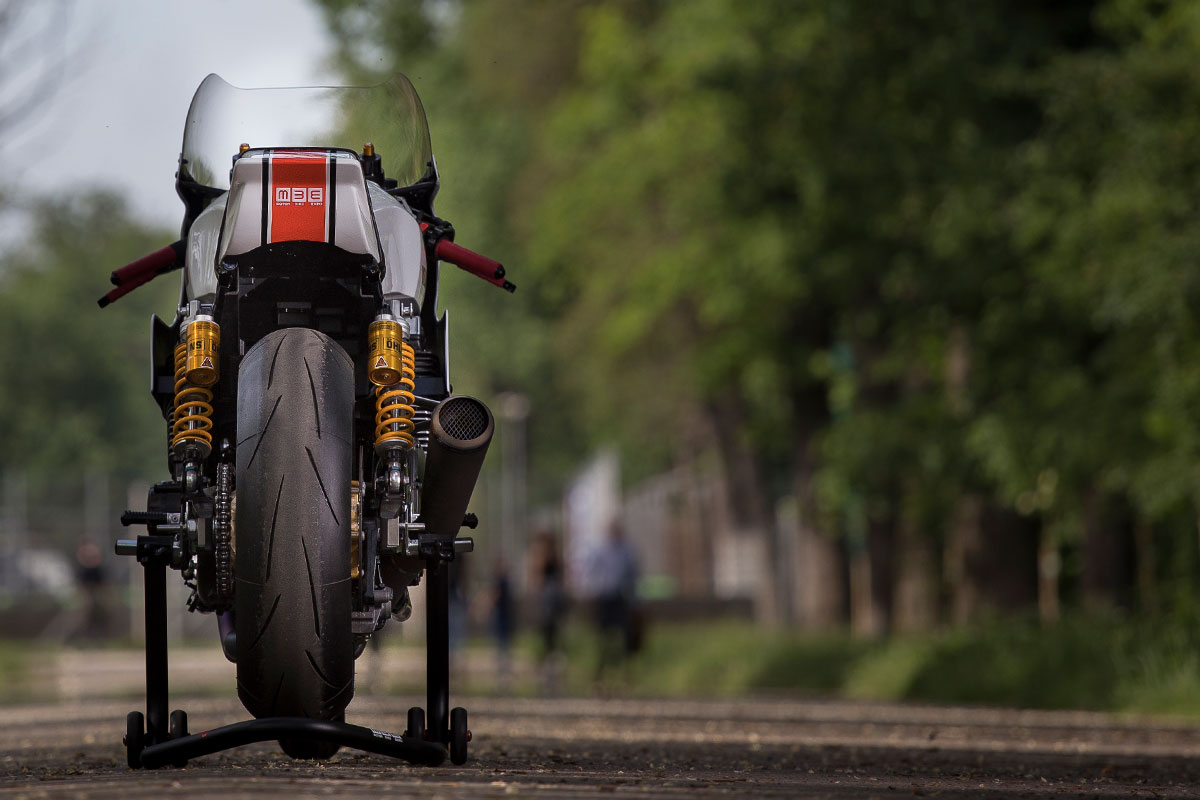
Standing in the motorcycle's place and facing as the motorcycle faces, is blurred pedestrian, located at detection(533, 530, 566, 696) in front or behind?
in front

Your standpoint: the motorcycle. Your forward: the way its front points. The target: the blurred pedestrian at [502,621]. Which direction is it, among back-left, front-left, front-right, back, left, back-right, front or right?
front

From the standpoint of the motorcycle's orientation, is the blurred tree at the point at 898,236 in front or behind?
in front

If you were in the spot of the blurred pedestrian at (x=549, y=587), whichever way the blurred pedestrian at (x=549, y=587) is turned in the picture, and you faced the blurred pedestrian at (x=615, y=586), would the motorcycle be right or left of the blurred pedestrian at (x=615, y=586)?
right

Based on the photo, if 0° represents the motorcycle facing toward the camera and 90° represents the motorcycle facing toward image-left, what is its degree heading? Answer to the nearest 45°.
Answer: approximately 180°

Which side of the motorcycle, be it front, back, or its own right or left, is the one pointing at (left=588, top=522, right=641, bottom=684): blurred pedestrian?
front

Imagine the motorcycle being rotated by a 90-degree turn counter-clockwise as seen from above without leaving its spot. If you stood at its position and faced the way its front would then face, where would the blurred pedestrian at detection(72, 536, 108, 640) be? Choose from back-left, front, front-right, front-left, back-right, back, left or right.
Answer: right
